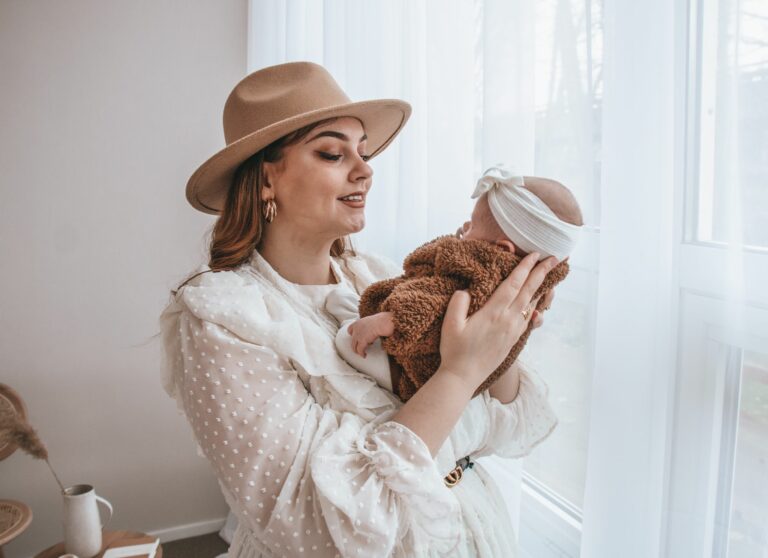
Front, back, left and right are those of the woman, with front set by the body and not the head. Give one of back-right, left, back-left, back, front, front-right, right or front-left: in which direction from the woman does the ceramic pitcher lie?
back

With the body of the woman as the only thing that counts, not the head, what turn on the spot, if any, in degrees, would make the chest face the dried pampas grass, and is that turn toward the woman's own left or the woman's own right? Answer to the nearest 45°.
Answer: approximately 180°

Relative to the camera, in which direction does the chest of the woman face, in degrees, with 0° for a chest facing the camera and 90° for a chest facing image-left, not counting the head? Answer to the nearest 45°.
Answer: approximately 315°

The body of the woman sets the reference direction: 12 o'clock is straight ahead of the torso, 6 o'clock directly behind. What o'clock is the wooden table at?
The wooden table is roughly at 6 o'clock from the woman.

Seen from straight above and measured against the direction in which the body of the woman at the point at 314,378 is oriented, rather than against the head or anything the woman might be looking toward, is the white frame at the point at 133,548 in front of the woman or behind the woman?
behind
